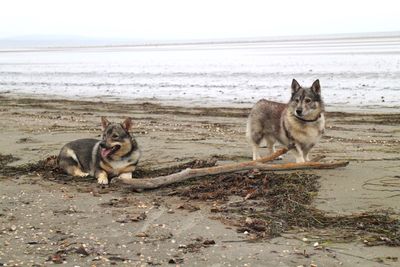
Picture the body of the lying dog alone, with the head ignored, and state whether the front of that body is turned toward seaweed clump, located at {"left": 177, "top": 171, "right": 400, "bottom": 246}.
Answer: yes

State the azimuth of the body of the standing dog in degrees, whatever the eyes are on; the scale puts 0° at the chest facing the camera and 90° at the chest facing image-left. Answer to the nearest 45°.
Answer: approximately 315°

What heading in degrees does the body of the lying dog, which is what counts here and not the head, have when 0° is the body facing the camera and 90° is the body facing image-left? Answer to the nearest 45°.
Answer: approximately 315°

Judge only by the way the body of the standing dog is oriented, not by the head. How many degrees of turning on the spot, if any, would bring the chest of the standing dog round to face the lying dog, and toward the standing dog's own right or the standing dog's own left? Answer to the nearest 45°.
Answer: approximately 135° to the standing dog's own right

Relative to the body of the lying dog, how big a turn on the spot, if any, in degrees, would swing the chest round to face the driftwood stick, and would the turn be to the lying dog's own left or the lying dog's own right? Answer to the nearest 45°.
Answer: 0° — it already faces it
